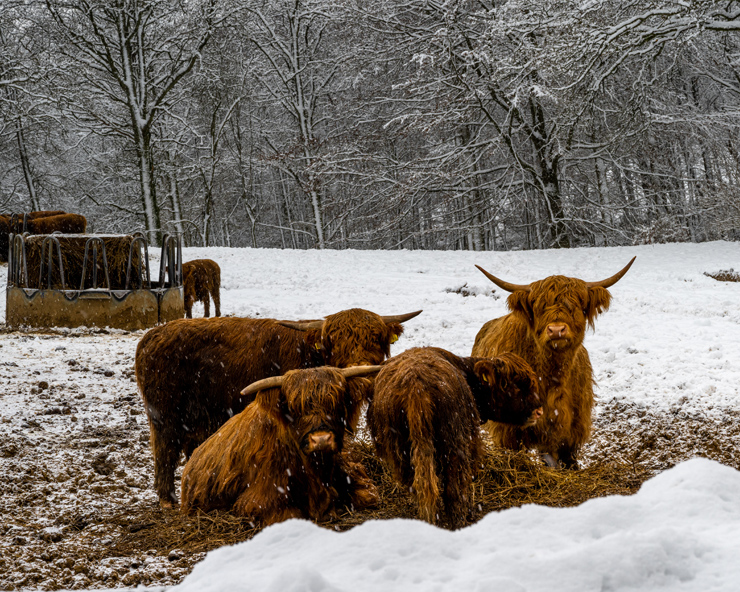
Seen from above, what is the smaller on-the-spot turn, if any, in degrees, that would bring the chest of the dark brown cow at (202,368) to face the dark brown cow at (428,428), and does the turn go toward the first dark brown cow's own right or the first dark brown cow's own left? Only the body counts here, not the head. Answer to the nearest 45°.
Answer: approximately 45° to the first dark brown cow's own right

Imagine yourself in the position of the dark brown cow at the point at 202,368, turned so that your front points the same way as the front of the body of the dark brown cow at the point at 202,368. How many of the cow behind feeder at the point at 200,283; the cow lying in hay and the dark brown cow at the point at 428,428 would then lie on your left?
1

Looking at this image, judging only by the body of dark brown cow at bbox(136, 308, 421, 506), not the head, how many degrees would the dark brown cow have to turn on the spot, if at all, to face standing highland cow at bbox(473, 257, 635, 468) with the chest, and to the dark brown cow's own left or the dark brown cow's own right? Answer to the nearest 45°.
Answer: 0° — it already faces it

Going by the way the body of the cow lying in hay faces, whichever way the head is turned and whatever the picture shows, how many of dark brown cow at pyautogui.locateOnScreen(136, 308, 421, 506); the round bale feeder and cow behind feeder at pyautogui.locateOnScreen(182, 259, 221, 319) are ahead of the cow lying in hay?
0

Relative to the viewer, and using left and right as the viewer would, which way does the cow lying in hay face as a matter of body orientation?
facing the viewer and to the right of the viewer

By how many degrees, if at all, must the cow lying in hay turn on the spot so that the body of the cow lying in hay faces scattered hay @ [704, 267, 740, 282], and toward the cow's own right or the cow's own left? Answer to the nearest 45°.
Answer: approximately 90° to the cow's own left

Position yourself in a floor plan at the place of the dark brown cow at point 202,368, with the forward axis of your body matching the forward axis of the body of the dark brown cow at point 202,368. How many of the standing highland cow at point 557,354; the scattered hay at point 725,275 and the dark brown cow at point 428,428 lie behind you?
0

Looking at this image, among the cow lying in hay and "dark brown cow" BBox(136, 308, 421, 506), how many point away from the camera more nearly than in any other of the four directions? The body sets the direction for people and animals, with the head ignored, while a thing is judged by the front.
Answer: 0

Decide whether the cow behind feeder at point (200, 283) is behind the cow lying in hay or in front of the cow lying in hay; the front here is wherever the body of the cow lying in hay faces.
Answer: behind

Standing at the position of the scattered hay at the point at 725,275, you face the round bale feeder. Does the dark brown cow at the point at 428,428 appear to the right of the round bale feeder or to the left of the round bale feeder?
left

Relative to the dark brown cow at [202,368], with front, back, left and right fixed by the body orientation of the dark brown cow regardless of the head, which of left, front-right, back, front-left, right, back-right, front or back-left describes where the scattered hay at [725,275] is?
front-left

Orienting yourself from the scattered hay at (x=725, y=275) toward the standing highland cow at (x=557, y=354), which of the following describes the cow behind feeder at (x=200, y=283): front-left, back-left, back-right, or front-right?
front-right

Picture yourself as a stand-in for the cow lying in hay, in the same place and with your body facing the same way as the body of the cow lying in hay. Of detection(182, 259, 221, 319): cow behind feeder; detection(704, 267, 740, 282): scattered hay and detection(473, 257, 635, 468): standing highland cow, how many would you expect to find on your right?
0

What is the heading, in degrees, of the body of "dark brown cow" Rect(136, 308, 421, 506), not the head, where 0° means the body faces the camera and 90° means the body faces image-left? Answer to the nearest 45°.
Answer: approximately 270°

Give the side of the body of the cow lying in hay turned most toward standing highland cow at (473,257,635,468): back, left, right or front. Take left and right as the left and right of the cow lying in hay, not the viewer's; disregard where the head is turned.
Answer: left
